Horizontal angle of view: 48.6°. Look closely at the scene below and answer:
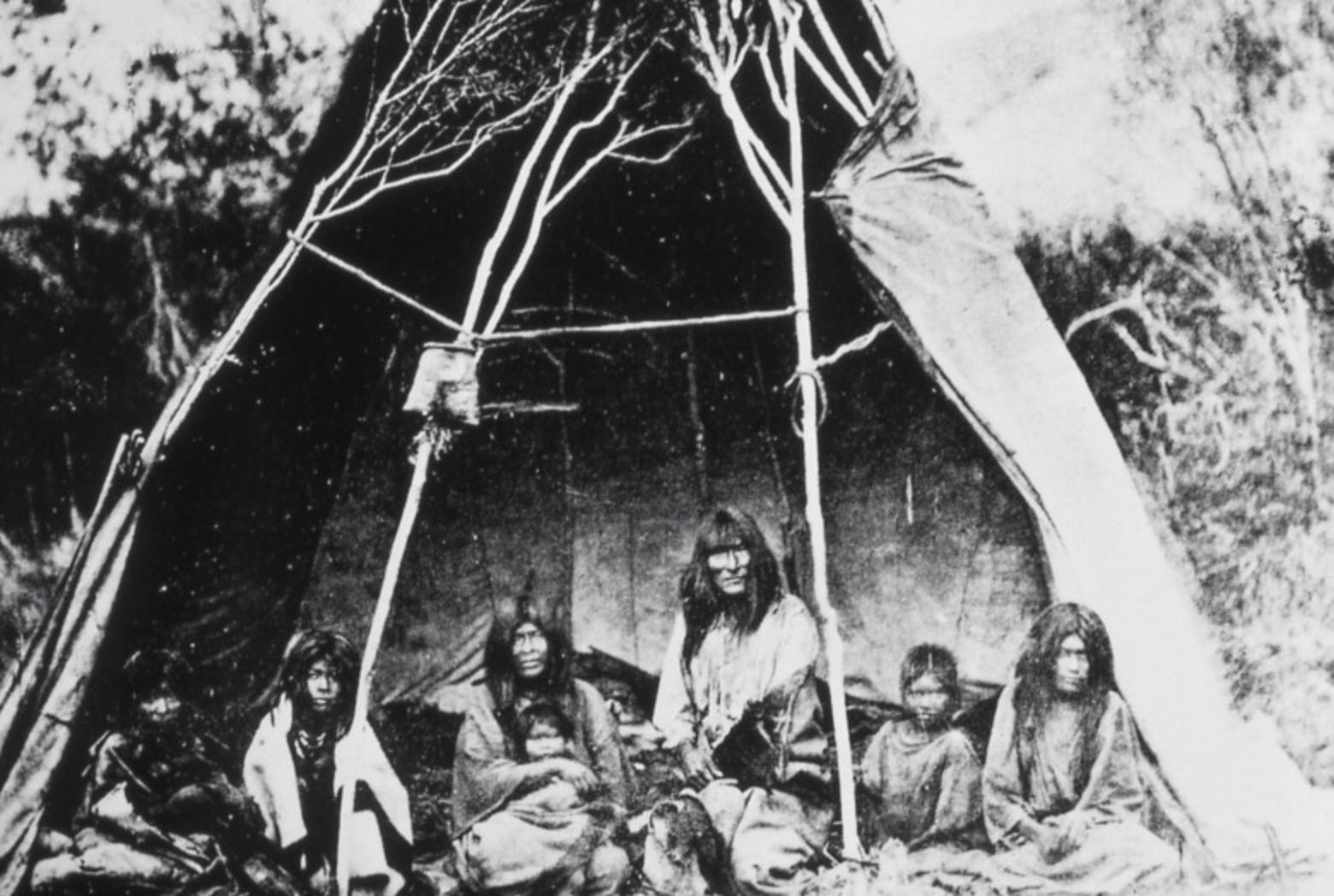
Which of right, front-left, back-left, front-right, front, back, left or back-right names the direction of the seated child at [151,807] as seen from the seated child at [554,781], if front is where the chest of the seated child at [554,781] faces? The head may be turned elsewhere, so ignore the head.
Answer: right

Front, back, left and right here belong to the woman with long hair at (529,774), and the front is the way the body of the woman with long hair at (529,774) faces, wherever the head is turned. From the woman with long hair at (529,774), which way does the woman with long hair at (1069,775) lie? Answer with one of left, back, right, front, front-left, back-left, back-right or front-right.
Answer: left

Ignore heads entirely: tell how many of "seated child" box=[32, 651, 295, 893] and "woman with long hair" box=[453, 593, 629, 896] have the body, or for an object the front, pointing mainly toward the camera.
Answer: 2

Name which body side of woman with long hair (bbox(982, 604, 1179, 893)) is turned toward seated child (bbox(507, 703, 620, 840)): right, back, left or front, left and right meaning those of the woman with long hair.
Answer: right

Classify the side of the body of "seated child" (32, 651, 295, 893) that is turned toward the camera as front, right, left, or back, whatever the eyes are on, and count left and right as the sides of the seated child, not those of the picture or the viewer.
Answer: front

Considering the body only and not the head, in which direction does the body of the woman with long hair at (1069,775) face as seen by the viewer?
toward the camera

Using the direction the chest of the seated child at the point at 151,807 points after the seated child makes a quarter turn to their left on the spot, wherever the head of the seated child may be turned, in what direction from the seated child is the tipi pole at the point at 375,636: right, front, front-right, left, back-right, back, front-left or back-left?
front

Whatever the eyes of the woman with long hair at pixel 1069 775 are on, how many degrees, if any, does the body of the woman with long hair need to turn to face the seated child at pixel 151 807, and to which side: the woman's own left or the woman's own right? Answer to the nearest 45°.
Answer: approximately 90° to the woman's own right

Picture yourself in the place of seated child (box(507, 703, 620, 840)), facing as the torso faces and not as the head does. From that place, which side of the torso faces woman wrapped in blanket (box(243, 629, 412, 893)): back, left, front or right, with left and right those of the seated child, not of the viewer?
right

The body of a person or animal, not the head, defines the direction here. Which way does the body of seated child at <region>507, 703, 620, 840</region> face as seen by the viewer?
toward the camera

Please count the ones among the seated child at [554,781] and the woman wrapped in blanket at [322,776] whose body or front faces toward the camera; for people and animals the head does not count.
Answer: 2

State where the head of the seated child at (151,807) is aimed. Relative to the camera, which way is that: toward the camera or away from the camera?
toward the camera
